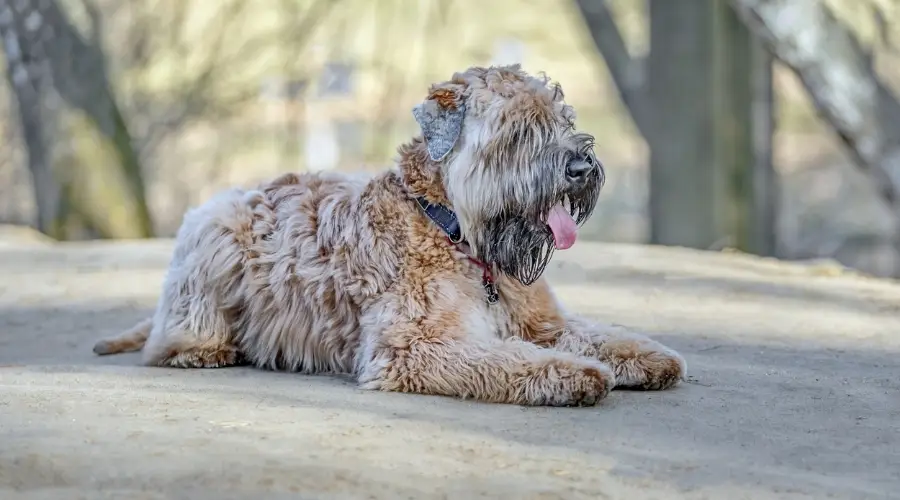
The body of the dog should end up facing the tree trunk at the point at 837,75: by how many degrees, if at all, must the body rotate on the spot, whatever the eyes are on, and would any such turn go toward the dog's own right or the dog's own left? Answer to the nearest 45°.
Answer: approximately 45° to the dog's own left

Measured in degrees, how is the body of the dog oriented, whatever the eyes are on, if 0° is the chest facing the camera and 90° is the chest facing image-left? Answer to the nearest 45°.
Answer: approximately 270°

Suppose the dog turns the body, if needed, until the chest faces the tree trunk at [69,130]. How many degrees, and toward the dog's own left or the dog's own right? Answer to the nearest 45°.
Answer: approximately 135° to the dog's own left

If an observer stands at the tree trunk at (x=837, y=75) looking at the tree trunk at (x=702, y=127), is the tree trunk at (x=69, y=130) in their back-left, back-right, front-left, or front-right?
front-left

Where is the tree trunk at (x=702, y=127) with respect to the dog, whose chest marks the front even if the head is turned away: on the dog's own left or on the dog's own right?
on the dog's own left
